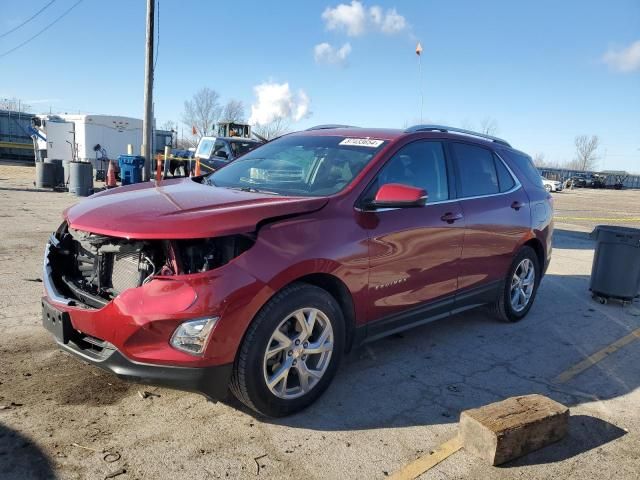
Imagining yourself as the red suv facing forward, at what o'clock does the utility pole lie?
The utility pole is roughly at 4 o'clock from the red suv.

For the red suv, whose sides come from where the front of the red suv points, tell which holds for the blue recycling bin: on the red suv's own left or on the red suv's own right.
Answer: on the red suv's own right

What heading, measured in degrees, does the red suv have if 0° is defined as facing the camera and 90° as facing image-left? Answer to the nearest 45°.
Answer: approximately 45°

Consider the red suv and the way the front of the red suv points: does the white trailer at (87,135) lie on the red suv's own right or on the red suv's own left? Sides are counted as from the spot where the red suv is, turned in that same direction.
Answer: on the red suv's own right

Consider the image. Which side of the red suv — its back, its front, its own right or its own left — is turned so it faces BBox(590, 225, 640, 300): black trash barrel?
back

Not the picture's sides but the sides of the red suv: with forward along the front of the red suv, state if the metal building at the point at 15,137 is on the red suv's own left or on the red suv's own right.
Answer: on the red suv's own right

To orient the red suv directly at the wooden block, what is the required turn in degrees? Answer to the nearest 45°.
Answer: approximately 135° to its left

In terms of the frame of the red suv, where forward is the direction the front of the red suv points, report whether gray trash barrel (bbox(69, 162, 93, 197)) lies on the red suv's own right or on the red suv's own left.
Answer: on the red suv's own right

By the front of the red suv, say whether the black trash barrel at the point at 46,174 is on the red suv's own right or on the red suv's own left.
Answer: on the red suv's own right
